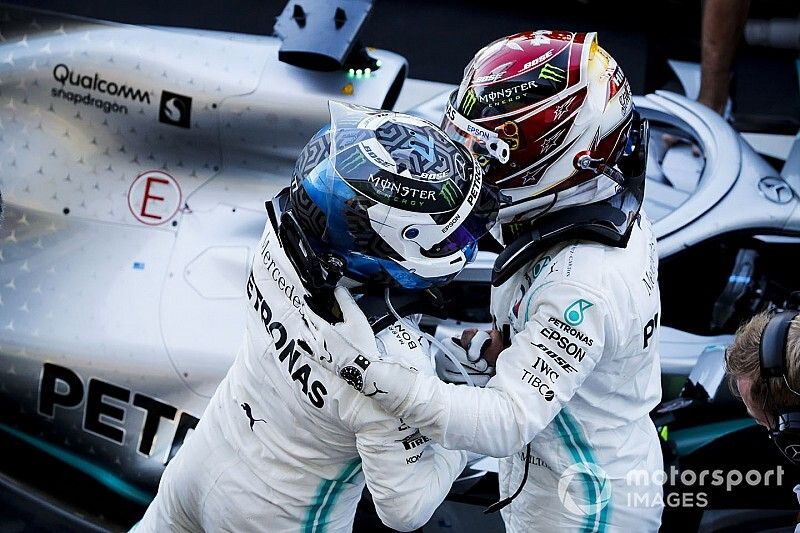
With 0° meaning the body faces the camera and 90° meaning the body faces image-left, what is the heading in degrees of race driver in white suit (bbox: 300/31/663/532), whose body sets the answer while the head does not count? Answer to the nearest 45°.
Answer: approximately 90°
